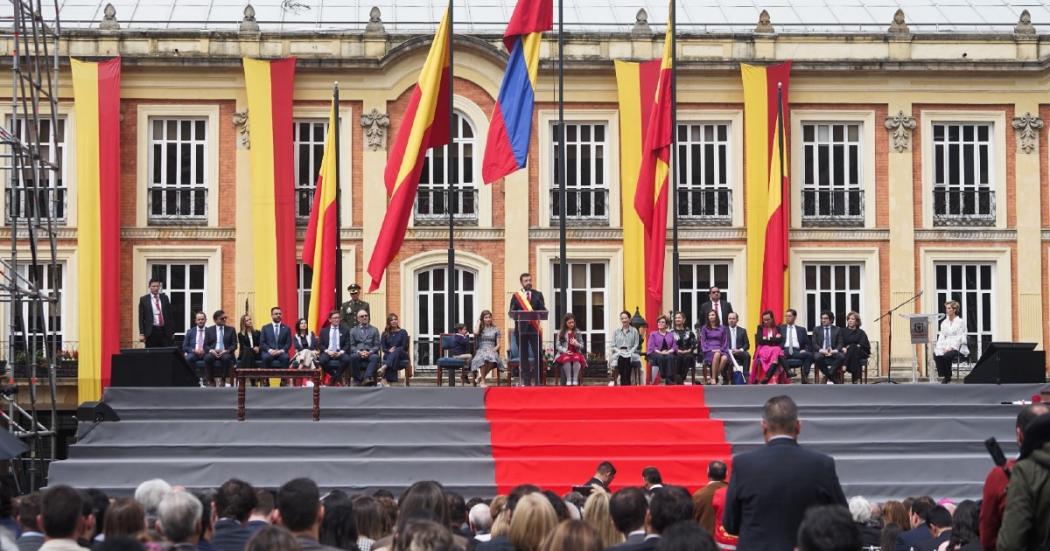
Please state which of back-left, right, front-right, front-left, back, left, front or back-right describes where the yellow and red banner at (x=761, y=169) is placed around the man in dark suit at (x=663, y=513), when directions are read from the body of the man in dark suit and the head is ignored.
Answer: front

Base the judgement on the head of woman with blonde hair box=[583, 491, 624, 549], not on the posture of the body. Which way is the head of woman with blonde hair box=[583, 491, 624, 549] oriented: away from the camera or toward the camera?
away from the camera

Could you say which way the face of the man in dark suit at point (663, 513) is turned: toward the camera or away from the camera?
away from the camera

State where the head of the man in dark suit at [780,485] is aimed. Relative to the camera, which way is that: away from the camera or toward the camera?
away from the camera

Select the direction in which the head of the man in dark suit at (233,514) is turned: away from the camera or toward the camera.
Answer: away from the camera

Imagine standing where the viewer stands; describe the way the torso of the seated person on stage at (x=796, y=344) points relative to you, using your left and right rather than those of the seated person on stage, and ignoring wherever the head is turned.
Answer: facing the viewer

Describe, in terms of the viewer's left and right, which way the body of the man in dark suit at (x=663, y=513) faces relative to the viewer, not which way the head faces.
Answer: facing away from the viewer

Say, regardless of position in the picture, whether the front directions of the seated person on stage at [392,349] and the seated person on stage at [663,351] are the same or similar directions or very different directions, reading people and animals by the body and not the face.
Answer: same or similar directions

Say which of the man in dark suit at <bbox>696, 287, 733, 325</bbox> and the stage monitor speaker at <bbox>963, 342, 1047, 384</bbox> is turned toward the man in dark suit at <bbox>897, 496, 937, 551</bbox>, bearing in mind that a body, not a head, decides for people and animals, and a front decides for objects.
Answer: the man in dark suit at <bbox>696, 287, 733, 325</bbox>

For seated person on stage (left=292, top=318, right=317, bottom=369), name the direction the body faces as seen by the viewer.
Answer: toward the camera

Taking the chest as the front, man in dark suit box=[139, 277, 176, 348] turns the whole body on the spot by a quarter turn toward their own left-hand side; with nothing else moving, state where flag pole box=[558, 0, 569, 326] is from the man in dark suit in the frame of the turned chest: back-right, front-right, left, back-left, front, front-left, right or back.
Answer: front

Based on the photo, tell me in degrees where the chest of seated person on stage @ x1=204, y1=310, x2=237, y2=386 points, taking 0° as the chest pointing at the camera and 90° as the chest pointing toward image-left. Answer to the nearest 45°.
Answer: approximately 0°

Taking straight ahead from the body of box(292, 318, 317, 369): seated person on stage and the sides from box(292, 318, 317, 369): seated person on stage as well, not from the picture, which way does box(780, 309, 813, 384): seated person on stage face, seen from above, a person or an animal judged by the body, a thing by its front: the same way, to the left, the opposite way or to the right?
the same way

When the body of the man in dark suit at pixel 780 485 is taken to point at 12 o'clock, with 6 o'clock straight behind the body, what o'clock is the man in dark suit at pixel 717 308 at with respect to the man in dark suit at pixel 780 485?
the man in dark suit at pixel 717 308 is roughly at 12 o'clock from the man in dark suit at pixel 780 485.

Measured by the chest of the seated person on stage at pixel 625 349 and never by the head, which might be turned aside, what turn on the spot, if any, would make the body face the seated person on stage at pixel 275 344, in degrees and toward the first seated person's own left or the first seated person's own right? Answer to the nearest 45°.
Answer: approximately 90° to the first seated person's own right

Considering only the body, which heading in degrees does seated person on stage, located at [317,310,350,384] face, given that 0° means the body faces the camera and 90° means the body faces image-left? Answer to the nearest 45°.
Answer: approximately 0°

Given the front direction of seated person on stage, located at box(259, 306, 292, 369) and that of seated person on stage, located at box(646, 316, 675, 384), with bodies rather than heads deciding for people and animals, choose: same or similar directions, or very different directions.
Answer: same or similar directions
